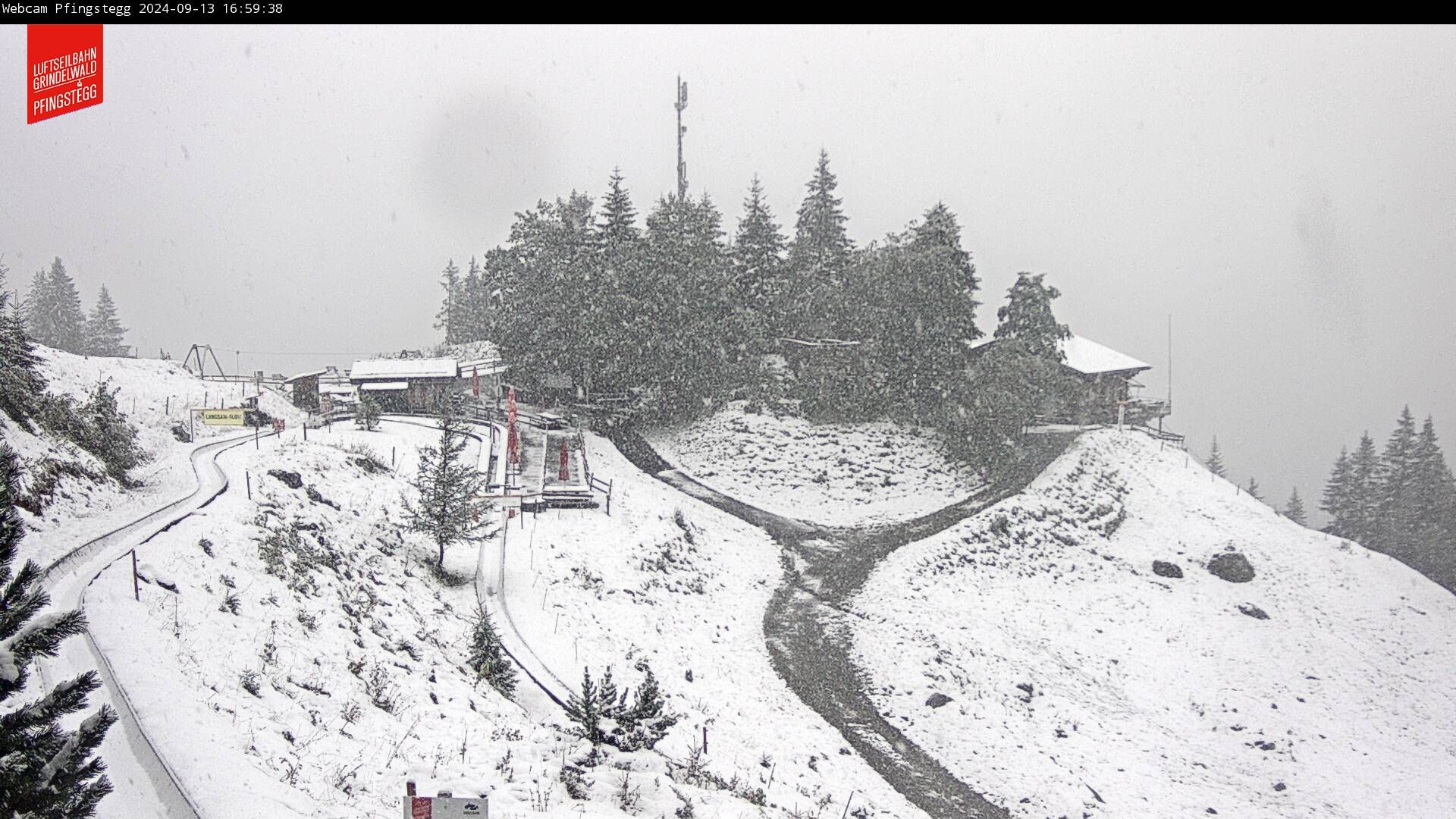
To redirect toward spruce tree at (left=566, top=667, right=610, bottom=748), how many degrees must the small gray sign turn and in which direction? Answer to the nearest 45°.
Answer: approximately 135° to its left

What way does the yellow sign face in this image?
toward the camera

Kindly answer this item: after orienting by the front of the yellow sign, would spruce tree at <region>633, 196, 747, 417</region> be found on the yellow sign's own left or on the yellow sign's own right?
on the yellow sign's own left

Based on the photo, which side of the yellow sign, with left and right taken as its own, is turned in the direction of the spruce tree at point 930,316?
left

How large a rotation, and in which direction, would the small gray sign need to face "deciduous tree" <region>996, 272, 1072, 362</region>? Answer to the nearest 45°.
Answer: approximately 135° to its left

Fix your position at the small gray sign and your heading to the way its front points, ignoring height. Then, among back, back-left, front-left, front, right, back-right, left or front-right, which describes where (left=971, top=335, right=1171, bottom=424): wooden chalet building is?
back-left

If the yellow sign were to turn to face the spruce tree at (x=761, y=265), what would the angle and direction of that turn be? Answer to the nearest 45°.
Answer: approximately 90° to its left

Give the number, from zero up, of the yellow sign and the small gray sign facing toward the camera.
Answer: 2

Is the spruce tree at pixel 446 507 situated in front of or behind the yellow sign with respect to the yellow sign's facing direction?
in front

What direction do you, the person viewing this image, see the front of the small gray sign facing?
facing the viewer

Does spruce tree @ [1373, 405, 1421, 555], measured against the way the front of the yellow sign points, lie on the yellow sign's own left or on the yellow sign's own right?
on the yellow sign's own left

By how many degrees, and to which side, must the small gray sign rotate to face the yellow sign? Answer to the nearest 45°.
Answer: approximately 180°

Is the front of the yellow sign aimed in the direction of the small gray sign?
yes

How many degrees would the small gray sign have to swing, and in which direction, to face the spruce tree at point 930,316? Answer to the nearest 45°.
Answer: approximately 135° to its left

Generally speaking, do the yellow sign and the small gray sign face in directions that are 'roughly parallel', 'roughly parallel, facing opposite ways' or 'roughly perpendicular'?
roughly parallel

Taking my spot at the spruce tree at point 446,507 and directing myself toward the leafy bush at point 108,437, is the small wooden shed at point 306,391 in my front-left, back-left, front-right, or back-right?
front-right
